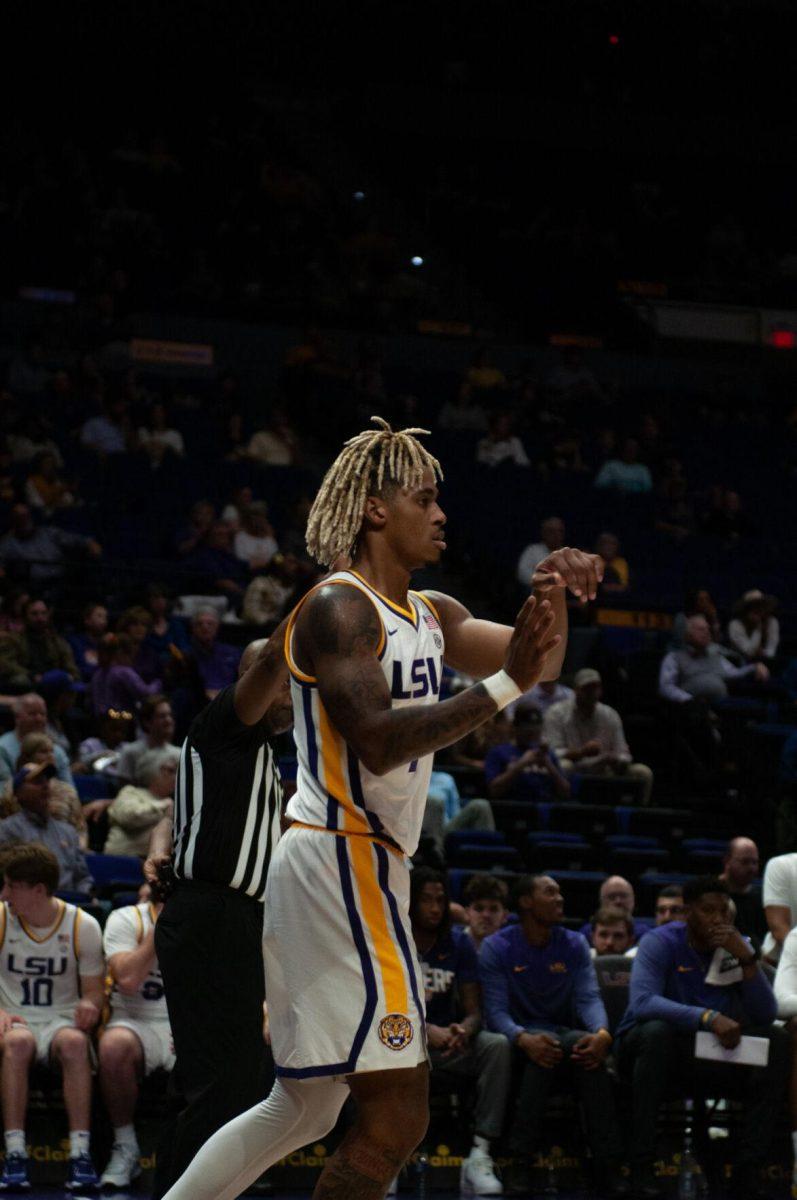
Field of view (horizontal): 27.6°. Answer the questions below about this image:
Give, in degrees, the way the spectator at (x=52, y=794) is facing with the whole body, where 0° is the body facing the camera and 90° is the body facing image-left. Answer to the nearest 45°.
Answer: approximately 0°

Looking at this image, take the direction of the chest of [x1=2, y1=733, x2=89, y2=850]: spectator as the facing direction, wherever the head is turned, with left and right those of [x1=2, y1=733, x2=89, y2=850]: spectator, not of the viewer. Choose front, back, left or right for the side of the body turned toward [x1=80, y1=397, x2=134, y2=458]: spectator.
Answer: back

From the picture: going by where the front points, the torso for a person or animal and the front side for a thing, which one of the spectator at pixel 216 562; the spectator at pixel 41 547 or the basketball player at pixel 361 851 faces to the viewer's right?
the basketball player

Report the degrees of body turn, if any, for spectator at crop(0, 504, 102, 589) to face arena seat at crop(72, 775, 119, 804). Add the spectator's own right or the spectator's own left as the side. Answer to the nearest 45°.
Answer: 0° — they already face it

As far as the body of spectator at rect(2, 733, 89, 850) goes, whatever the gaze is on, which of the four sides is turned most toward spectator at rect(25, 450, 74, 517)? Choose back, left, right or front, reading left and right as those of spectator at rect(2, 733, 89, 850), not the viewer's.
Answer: back
